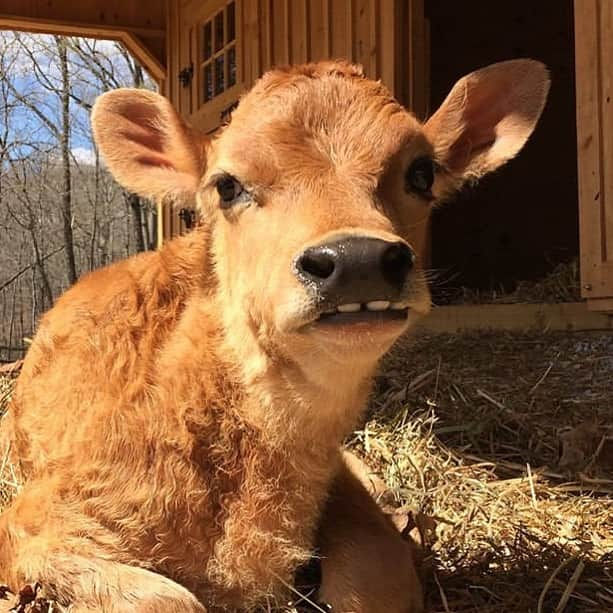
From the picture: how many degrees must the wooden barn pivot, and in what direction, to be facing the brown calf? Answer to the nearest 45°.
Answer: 0° — it already faces it

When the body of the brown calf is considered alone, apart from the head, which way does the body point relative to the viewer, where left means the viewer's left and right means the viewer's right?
facing the viewer and to the right of the viewer

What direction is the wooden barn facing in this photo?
toward the camera

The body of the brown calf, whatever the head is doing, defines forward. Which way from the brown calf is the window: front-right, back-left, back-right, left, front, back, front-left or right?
back-left

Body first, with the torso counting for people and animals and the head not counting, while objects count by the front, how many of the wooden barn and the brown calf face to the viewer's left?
0

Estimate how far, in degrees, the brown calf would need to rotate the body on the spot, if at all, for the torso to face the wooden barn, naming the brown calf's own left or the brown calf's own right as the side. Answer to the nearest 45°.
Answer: approximately 135° to the brown calf's own left
